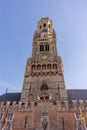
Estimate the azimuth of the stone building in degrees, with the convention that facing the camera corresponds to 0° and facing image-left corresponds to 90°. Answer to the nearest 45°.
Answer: approximately 0°
